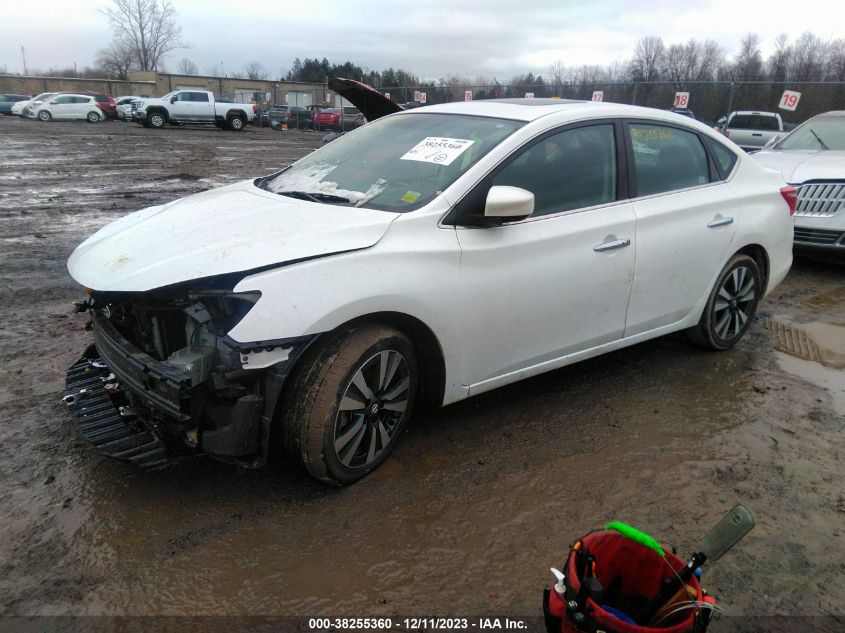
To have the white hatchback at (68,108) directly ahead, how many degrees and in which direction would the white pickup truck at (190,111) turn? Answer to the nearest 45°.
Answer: approximately 45° to its right

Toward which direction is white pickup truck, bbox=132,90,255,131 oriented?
to the viewer's left

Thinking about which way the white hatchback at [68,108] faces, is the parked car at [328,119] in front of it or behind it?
behind

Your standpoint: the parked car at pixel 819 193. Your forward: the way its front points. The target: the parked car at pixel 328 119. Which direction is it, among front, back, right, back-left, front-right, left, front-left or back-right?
right

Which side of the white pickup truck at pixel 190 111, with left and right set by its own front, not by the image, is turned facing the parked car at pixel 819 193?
left

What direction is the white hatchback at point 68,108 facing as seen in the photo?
to the viewer's left

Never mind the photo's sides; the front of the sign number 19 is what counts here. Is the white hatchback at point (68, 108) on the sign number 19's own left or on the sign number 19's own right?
on the sign number 19's own right

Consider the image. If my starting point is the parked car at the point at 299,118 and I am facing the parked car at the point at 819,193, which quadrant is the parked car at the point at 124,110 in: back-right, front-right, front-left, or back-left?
back-right

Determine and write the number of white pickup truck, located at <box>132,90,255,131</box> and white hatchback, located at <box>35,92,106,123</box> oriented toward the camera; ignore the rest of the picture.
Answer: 0

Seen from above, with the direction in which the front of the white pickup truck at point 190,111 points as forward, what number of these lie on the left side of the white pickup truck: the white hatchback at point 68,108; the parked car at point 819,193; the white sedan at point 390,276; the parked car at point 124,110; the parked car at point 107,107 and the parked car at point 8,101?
2

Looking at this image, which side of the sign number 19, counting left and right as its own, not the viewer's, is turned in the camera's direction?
front

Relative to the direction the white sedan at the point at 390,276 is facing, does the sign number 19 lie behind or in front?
behind
